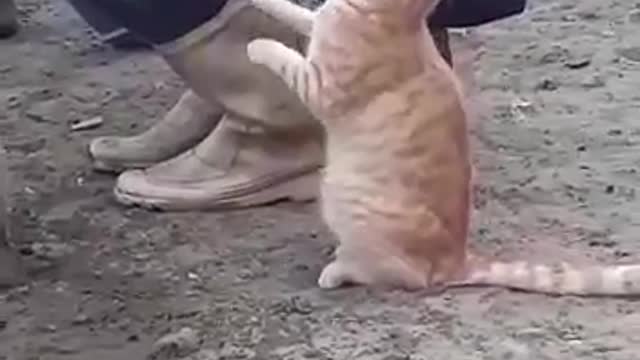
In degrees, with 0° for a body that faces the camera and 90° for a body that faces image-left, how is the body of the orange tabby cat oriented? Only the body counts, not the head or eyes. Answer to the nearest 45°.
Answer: approximately 90°

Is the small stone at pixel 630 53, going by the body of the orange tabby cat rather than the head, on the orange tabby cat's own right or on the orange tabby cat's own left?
on the orange tabby cat's own right

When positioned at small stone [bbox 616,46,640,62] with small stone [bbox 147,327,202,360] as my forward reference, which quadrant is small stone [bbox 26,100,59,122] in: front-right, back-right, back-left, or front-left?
front-right

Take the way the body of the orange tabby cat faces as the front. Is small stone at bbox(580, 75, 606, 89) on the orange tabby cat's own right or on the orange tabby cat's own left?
on the orange tabby cat's own right

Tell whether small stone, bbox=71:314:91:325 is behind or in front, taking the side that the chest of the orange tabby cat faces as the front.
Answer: in front

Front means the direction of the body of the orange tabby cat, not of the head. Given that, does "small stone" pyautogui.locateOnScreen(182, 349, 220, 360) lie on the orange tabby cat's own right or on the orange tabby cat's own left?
on the orange tabby cat's own left

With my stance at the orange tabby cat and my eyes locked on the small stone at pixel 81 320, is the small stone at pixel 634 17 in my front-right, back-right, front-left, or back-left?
back-right

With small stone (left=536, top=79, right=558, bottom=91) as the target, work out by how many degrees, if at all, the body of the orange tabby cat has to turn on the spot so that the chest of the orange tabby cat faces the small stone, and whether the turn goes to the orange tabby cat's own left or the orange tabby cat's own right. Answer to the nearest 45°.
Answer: approximately 90° to the orange tabby cat's own right
